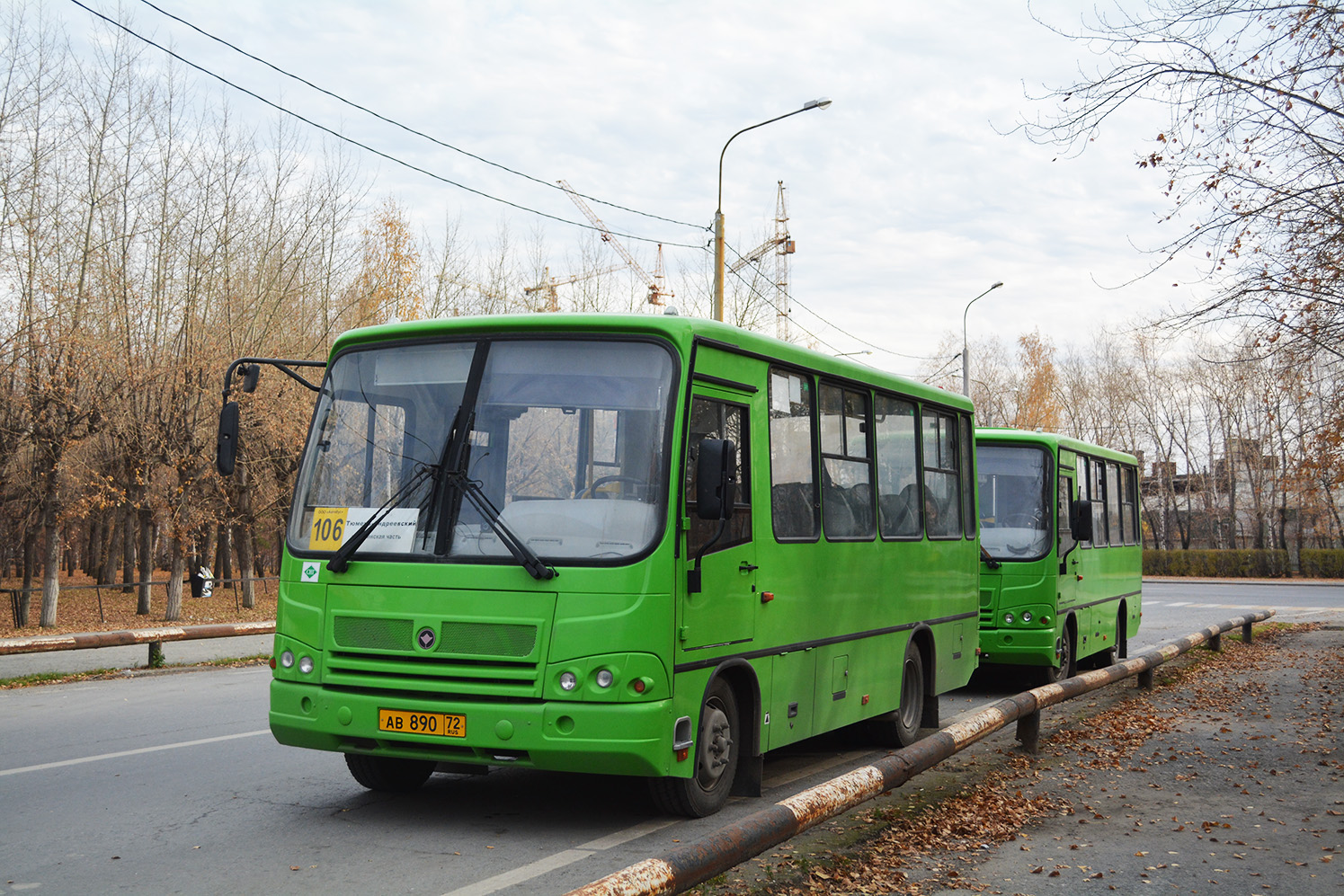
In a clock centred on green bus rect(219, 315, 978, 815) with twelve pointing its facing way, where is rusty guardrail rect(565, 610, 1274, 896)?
The rusty guardrail is roughly at 9 o'clock from the green bus.

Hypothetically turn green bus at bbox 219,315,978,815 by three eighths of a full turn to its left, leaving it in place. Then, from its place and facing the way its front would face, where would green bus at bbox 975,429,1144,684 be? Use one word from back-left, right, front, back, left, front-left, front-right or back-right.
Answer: front-left

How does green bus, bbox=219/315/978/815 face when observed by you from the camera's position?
facing the viewer and to the left of the viewer

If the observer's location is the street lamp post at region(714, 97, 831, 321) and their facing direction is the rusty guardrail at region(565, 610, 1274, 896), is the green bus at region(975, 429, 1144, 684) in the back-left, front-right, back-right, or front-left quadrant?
front-left

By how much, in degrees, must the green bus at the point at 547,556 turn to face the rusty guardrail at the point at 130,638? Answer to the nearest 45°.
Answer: approximately 90° to its right

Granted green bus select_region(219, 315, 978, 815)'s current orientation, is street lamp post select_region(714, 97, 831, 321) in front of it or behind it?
behind

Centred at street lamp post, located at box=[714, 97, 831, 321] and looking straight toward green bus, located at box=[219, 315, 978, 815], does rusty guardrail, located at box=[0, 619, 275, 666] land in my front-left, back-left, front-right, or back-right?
front-right
